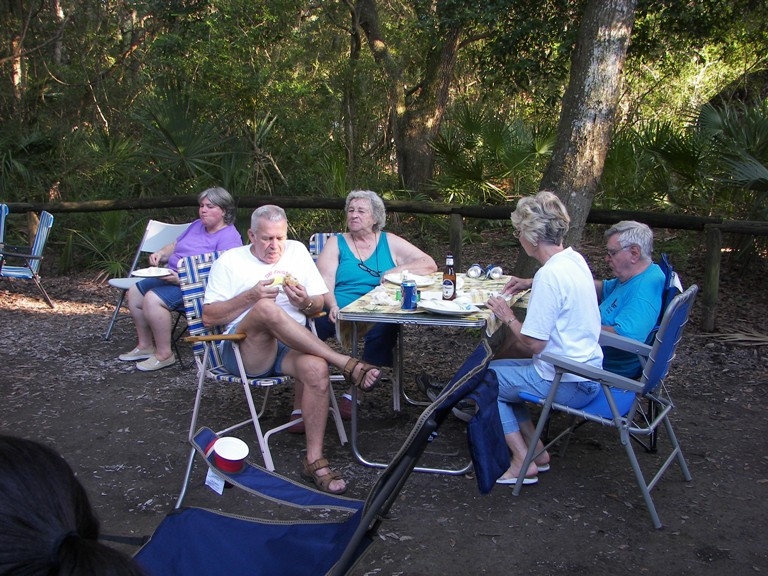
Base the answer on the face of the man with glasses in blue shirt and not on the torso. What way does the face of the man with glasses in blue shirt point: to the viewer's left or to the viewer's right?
to the viewer's left

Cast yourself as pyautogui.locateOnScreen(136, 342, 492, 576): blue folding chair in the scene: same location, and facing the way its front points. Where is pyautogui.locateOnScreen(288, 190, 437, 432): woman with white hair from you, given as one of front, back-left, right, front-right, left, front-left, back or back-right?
right

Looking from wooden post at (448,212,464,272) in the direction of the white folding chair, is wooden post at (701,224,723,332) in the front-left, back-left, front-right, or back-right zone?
back-left

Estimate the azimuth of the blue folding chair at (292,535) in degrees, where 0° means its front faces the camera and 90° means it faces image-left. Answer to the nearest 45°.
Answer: approximately 90°

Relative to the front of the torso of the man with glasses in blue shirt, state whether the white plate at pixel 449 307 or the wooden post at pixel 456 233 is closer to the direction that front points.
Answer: the white plate

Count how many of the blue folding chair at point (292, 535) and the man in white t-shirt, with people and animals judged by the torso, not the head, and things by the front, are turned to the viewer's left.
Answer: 1

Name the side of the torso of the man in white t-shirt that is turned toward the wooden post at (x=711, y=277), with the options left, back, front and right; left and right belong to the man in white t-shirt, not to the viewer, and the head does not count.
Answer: left

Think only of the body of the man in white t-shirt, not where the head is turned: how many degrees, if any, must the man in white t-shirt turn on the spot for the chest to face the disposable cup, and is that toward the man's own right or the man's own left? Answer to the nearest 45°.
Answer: approximately 45° to the man's own right

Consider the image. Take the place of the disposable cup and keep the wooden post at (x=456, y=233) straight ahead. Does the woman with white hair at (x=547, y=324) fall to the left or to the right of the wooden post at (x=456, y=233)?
right

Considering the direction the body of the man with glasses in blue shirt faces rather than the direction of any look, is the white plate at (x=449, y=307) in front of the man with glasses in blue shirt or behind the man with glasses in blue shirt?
in front

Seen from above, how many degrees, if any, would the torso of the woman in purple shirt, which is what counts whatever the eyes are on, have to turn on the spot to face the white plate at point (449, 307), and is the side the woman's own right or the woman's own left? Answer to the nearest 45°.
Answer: approximately 90° to the woman's own left

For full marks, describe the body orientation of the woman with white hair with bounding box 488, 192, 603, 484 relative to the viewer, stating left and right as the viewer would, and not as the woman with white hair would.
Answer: facing to the left of the viewer
